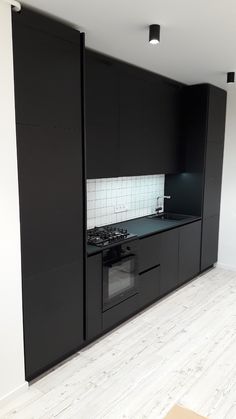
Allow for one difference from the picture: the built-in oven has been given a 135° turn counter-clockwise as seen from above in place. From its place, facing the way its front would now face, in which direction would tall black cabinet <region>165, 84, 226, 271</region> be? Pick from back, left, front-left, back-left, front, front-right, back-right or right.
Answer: front-right

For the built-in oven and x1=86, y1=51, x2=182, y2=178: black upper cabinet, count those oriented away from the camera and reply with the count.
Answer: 0

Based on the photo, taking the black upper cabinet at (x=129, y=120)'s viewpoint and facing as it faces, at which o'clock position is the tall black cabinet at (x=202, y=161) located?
The tall black cabinet is roughly at 9 o'clock from the black upper cabinet.

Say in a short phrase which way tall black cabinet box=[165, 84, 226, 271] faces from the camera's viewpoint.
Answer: facing the viewer and to the right of the viewer

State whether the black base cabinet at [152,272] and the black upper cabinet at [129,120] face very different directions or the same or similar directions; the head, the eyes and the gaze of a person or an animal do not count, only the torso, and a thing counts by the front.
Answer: same or similar directions

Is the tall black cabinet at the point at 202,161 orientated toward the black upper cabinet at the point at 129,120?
no

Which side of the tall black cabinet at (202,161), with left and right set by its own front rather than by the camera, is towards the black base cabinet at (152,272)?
right
